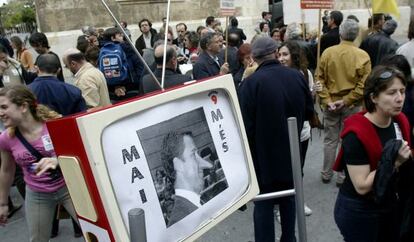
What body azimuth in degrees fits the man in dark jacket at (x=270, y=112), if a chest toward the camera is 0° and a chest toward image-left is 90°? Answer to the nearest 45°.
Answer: approximately 180°

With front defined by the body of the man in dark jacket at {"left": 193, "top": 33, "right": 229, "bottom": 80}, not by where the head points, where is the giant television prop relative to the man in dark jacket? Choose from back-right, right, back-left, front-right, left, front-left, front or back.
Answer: right

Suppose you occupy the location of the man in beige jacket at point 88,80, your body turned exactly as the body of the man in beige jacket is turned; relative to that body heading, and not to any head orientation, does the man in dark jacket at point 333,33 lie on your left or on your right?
on your right

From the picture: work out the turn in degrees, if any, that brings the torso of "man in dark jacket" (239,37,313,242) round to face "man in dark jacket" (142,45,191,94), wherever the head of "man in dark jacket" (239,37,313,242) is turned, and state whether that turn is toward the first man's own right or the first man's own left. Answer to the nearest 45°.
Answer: approximately 45° to the first man's own left

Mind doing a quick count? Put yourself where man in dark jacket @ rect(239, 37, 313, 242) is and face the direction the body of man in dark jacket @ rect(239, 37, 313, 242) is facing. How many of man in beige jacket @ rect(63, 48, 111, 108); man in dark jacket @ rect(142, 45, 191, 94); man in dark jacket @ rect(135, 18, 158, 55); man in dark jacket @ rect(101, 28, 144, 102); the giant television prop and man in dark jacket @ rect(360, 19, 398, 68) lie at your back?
1

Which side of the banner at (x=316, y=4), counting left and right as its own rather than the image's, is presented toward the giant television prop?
front

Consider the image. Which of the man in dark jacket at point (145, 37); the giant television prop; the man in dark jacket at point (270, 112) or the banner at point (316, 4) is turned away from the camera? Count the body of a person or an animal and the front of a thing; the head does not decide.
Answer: the man in dark jacket at point (270, 112)

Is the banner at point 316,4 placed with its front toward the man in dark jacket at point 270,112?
yes

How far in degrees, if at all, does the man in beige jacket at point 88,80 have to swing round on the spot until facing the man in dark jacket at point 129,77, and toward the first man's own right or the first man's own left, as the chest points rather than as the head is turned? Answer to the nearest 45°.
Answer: approximately 90° to the first man's own right

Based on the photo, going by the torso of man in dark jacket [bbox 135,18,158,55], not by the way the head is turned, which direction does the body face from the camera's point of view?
toward the camera

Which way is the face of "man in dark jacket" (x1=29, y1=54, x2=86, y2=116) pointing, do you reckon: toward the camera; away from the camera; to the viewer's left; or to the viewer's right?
away from the camera

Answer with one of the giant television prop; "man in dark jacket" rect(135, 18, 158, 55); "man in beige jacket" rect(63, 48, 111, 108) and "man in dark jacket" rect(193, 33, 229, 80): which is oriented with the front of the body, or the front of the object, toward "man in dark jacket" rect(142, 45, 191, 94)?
"man in dark jacket" rect(135, 18, 158, 55)

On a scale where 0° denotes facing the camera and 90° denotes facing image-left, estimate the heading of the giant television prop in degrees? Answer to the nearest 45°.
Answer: approximately 315°

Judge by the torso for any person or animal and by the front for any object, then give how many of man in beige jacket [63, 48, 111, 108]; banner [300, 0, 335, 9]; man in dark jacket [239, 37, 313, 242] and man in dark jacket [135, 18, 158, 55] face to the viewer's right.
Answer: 0
